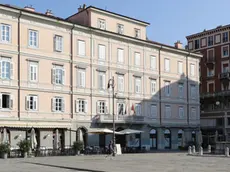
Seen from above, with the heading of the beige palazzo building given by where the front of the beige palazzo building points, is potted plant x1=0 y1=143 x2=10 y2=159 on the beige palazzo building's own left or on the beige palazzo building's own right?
on the beige palazzo building's own right

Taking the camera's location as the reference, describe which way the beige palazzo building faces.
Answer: facing the viewer and to the right of the viewer

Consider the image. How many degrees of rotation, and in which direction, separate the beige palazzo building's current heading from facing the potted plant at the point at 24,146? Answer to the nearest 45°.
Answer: approximately 45° to its right
